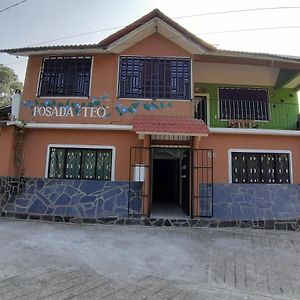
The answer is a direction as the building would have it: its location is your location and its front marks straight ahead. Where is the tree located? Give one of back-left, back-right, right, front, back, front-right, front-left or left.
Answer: back-right

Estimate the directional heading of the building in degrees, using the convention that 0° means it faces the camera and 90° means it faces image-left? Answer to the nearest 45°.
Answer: approximately 0°
